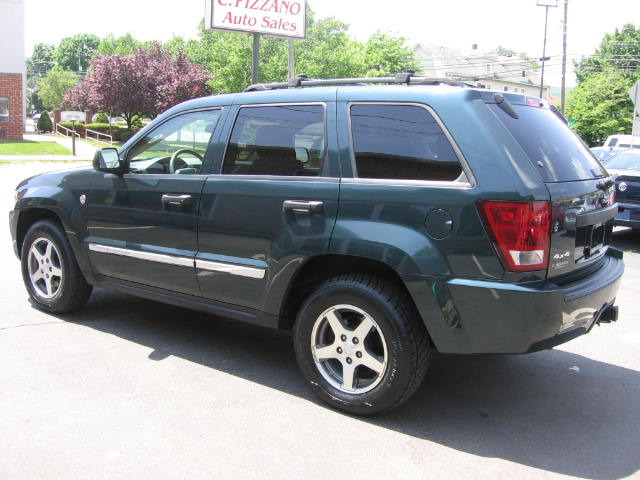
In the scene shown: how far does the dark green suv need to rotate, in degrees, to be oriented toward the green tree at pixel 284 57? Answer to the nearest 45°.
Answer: approximately 45° to its right

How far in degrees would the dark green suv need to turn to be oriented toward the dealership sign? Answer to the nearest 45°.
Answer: approximately 45° to its right

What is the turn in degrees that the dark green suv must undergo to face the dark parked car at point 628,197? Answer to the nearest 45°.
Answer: approximately 90° to its right

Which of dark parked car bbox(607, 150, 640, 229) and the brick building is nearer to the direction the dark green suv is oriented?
the brick building

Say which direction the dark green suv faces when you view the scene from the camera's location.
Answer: facing away from the viewer and to the left of the viewer

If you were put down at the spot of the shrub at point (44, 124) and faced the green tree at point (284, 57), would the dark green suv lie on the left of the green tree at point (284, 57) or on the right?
right
